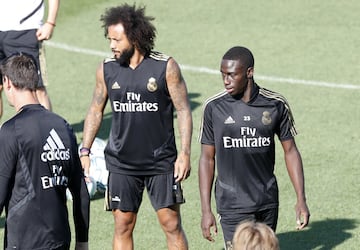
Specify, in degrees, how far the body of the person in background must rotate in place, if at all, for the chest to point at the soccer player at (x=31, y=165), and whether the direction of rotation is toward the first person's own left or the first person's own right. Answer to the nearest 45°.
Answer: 0° — they already face them

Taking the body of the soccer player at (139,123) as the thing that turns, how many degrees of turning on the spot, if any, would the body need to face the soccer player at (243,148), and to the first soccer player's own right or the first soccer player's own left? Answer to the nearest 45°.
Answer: approximately 45° to the first soccer player's own left

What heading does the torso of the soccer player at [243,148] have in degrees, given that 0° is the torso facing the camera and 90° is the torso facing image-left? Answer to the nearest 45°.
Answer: approximately 0°

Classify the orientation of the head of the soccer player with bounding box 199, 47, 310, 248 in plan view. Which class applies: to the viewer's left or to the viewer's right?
to the viewer's left
